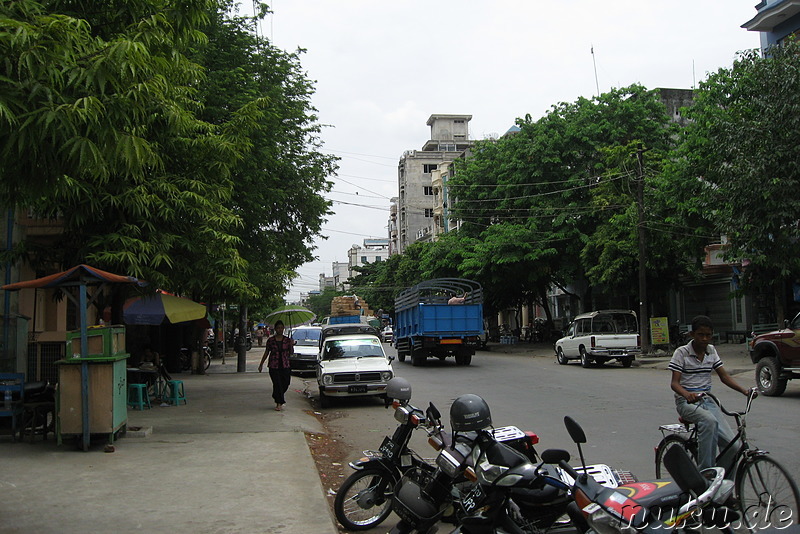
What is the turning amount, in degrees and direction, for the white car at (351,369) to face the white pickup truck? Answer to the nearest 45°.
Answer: approximately 135° to its left

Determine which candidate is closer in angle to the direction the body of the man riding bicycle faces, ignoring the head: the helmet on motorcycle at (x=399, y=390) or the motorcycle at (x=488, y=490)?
the motorcycle

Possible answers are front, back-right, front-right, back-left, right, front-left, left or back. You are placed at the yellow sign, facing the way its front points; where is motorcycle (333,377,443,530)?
front

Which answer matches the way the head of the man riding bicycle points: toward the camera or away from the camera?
toward the camera

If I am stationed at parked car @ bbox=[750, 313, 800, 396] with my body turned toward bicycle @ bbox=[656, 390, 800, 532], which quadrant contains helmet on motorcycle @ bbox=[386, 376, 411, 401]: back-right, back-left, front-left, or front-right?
front-right

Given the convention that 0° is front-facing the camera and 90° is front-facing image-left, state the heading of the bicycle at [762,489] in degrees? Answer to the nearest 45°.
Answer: approximately 315°

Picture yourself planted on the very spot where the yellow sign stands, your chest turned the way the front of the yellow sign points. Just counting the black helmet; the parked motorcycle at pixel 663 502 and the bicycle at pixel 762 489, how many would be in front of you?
3

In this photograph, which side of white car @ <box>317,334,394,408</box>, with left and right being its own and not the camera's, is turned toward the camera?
front

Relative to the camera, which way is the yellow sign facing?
toward the camera

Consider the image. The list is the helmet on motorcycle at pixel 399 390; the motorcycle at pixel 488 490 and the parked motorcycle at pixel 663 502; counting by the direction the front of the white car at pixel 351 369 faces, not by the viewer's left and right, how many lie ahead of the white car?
3

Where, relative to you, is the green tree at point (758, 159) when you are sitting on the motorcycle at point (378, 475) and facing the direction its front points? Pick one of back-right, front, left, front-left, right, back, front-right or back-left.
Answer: back

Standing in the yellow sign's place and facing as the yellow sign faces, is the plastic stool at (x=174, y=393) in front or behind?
in front

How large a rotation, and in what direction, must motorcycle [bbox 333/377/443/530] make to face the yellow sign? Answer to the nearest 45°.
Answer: approximately 180°

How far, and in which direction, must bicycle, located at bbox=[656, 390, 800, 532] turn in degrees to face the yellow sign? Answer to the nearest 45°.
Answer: approximately 135° to its left
